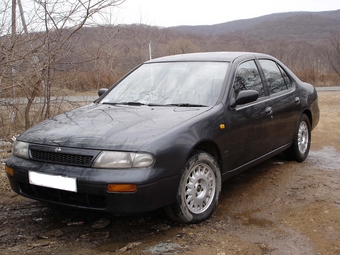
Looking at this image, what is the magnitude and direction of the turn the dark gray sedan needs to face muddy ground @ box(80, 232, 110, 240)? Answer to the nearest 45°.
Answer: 0° — it already faces it

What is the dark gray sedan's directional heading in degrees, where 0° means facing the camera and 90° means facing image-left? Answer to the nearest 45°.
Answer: approximately 45°
